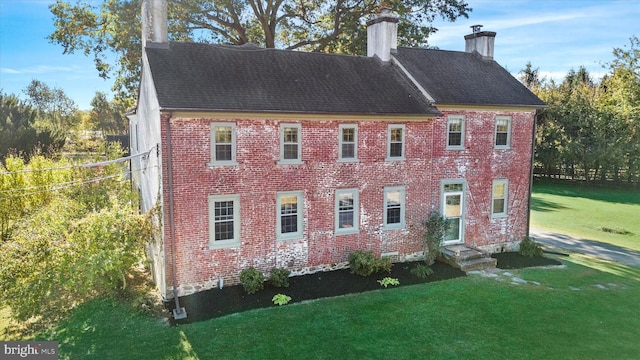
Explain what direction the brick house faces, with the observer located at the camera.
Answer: facing the viewer

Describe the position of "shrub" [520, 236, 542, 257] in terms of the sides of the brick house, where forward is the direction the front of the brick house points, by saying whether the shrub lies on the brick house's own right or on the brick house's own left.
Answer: on the brick house's own left

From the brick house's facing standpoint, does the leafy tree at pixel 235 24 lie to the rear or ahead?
to the rear

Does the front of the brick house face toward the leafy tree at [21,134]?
no

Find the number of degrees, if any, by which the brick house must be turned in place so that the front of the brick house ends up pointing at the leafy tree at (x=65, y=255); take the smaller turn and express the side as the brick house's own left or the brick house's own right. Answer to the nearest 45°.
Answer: approximately 45° to the brick house's own right
